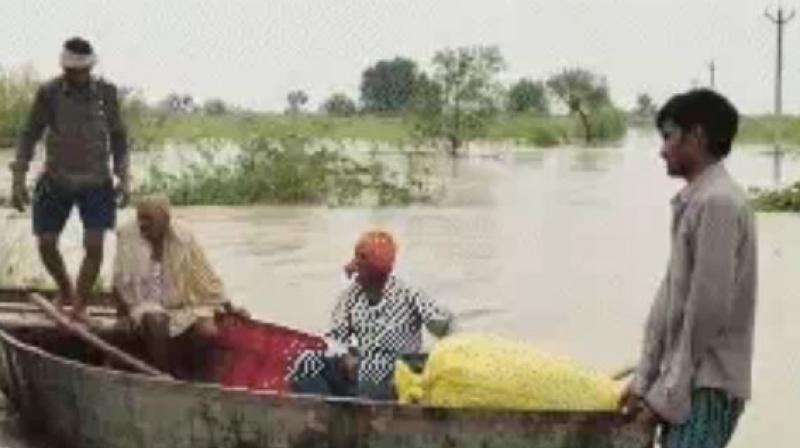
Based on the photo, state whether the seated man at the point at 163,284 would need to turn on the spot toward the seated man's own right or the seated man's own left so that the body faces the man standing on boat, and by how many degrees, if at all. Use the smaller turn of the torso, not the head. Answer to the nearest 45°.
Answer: approximately 90° to the seated man's own right

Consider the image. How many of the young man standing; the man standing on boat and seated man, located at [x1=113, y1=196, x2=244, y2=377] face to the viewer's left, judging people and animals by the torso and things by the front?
1

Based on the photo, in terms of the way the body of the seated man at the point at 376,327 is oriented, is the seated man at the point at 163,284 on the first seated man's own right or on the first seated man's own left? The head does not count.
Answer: on the first seated man's own right

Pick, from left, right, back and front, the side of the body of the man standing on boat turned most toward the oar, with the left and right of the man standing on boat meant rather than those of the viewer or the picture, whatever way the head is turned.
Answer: front

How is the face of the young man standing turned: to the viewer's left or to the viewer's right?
to the viewer's left

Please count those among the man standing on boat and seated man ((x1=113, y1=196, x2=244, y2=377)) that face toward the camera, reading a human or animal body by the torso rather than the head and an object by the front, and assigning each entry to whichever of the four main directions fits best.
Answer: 2

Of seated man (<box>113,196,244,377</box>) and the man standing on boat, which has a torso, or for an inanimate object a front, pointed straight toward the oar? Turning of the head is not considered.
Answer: the man standing on boat

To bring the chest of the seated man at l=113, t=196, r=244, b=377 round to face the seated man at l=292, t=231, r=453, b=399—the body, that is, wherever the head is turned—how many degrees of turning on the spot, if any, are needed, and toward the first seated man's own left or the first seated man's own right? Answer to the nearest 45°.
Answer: approximately 45° to the first seated man's own left

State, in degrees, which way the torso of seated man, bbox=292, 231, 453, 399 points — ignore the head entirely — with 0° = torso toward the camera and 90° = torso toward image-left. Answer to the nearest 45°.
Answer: approximately 45°

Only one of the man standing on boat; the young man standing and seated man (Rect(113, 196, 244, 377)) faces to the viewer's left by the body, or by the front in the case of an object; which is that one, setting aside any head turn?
the young man standing

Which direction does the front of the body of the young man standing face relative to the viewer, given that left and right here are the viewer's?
facing to the left of the viewer
